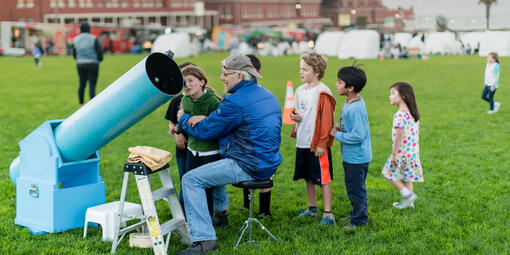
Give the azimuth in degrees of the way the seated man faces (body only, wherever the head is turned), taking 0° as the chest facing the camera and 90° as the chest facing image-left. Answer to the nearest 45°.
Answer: approximately 90°

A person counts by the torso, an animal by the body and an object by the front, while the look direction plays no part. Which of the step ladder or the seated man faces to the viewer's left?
the seated man

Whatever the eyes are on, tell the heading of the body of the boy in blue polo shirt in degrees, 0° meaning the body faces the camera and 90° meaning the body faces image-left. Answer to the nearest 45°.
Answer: approximately 90°

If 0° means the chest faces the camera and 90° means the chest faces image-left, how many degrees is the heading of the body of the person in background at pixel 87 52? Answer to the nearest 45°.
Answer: approximately 180°

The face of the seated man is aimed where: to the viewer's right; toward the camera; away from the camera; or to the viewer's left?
to the viewer's left

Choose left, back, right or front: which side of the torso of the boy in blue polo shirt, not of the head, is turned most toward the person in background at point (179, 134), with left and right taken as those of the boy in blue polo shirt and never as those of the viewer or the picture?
front

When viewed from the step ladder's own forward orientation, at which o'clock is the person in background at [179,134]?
The person in background is roughly at 8 o'clock from the step ladder.

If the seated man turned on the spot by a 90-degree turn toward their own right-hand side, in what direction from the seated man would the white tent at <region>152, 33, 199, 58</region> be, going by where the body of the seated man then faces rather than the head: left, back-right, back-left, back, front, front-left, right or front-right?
front

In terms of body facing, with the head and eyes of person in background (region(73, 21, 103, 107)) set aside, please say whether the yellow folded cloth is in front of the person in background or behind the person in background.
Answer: behind

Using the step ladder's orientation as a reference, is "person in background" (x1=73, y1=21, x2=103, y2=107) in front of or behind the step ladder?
behind

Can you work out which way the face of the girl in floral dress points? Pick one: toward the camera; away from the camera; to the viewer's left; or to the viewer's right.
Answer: to the viewer's left
